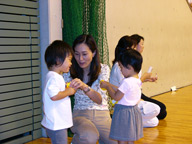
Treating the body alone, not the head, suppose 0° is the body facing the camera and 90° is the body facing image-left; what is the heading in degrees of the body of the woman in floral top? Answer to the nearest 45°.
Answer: approximately 0°
